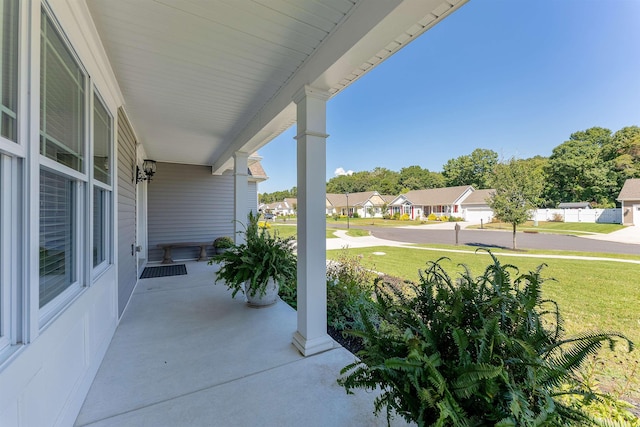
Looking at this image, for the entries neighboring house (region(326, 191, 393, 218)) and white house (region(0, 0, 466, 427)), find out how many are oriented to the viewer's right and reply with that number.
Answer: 1

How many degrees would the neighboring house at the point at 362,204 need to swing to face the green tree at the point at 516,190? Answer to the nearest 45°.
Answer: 0° — it already faces it

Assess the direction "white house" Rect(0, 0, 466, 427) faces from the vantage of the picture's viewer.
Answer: facing to the right of the viewer

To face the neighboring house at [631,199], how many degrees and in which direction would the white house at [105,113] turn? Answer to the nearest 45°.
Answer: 0° — it already faces it

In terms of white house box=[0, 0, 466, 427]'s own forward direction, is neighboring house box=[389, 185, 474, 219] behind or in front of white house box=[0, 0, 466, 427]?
in front

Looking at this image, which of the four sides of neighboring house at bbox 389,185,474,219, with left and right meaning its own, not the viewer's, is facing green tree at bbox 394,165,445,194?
back

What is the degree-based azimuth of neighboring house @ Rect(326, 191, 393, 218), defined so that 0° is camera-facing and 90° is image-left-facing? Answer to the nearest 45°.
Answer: approximately 0°

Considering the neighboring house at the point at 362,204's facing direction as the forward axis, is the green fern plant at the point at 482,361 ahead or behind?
ahead
